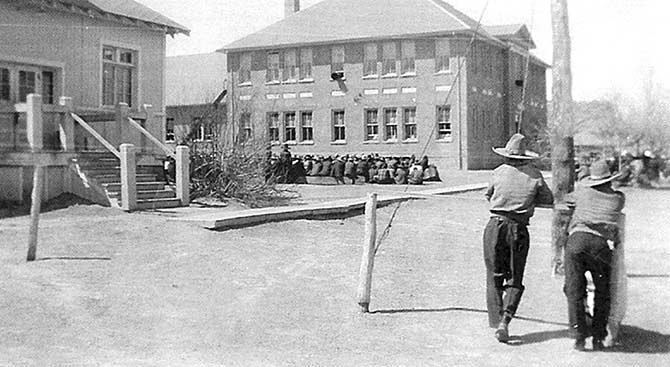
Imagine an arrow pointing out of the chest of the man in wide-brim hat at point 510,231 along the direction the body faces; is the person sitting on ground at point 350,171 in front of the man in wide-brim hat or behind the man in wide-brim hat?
in front

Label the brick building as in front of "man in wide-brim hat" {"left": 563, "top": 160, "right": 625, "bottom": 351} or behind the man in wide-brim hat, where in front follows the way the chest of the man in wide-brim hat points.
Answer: in front

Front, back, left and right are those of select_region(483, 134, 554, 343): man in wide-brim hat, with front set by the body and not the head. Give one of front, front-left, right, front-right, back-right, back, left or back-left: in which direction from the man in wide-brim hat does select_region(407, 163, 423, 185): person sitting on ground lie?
front

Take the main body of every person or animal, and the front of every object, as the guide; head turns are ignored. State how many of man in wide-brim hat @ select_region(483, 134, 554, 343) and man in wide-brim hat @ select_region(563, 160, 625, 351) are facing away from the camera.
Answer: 2

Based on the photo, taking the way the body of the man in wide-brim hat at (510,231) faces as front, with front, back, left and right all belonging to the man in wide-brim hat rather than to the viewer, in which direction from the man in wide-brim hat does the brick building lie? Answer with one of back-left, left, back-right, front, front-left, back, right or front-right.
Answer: front

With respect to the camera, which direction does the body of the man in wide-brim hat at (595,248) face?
away from the camera

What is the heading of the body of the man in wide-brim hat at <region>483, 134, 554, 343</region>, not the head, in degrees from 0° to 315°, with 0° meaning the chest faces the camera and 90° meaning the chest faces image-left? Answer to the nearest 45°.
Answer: approximately 180°

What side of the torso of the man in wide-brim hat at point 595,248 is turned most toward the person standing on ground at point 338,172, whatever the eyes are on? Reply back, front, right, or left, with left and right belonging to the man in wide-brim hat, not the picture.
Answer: front
